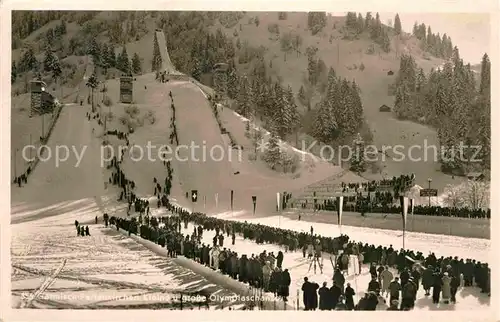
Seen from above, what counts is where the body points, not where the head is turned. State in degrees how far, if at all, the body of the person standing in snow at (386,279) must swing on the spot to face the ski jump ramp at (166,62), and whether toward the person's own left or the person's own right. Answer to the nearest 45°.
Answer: approximately 45° to the person's own left

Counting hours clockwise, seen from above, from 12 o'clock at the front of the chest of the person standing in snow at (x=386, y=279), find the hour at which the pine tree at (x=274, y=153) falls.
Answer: The pine tree is roughly at 11 o'clock from the person standing in snow.

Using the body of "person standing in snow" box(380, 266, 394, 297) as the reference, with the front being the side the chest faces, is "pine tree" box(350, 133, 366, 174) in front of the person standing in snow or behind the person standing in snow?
in front

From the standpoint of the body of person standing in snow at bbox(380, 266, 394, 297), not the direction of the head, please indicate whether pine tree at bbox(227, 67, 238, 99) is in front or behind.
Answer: in front

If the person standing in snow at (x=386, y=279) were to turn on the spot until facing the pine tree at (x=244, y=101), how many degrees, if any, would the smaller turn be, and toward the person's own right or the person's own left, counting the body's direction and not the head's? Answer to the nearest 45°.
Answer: approximately 45° to the person's own left

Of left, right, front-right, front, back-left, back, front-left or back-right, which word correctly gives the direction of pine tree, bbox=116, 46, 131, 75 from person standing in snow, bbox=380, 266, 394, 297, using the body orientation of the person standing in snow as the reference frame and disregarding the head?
front-left

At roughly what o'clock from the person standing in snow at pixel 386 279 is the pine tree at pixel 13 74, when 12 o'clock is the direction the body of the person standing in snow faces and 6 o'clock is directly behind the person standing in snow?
The pine tree is roughly at 11 o'clock from the person standing in snow.

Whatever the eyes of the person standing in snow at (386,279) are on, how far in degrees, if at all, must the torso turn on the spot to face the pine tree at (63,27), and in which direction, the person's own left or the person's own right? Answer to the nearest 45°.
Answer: approximately 90° to the person's own left

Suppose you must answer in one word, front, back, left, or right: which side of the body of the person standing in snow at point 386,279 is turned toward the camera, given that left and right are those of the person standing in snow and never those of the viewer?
back

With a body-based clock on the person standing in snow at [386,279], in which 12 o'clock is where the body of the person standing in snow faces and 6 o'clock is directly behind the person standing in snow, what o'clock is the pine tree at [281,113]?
The pine tree is roughly at 11 o'clock from the person standing in snow.
